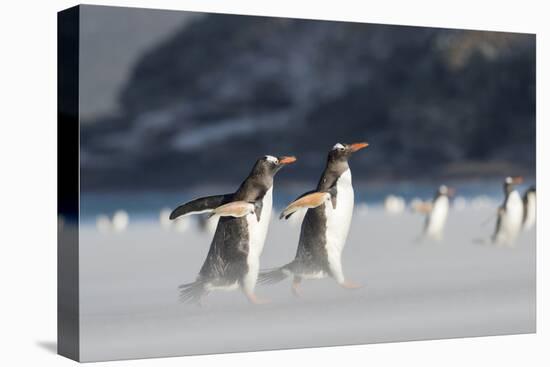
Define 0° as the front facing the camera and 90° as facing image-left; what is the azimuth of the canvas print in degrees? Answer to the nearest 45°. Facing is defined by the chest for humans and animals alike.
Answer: approximately 315°
